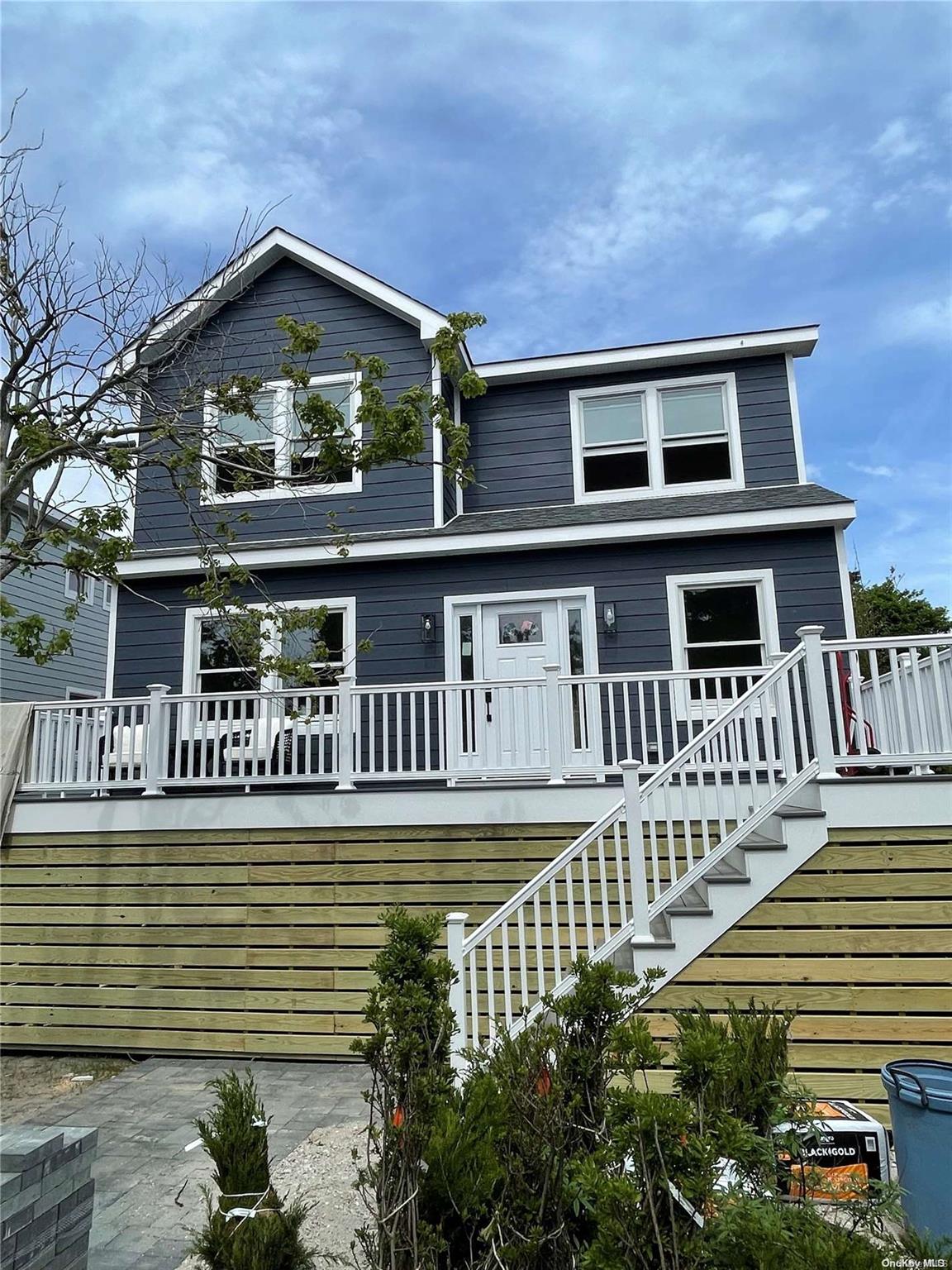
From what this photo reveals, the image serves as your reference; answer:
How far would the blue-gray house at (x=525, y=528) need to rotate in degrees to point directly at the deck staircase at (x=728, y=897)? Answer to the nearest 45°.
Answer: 0° — it already faces it

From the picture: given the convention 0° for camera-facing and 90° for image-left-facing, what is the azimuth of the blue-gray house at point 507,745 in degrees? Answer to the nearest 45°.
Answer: approximately 0°

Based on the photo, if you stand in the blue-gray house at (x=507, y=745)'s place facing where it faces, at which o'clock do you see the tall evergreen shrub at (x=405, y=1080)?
The tall evergreen shrub is roughly at 12 o'clock from the blue-gray house.

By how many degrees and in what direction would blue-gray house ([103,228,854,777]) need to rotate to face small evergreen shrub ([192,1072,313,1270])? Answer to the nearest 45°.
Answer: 0° — it already faces it

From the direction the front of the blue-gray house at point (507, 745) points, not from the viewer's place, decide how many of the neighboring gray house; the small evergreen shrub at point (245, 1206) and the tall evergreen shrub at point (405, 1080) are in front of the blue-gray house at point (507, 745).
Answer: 2

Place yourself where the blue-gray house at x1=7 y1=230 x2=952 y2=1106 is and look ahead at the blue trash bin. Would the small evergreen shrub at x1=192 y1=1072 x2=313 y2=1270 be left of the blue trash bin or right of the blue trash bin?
right

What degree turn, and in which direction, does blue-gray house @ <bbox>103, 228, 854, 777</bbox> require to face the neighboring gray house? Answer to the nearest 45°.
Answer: approximately 135° to its right
